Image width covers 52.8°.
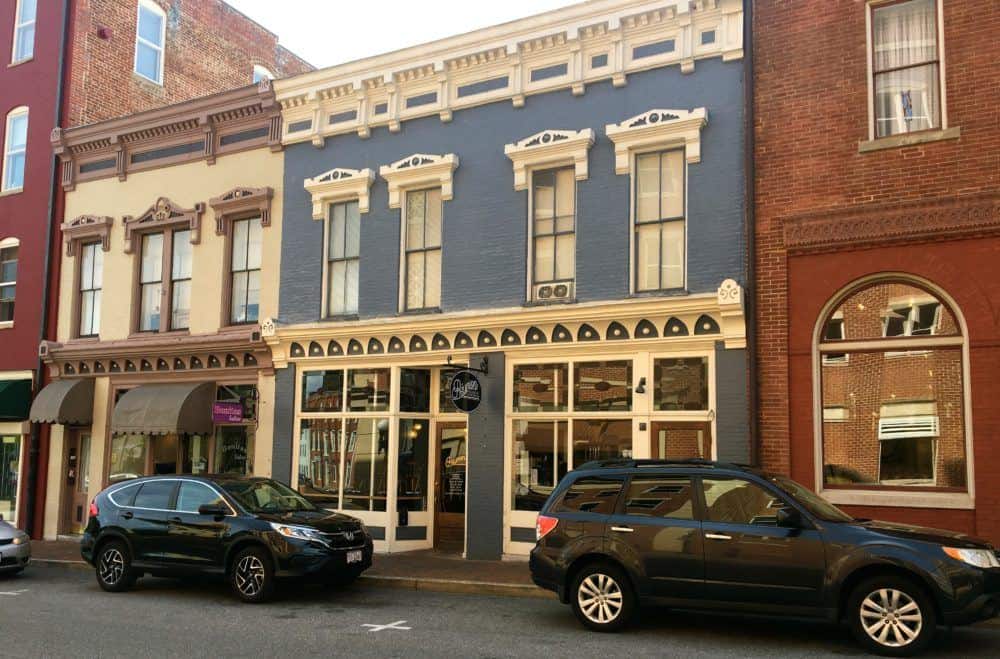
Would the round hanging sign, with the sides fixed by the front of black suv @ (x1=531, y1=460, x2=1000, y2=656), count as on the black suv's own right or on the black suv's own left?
on the black suv's own left

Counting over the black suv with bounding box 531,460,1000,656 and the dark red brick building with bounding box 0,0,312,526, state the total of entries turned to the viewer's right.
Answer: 1

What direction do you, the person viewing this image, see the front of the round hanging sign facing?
facing the viewer and to the right of the viewer

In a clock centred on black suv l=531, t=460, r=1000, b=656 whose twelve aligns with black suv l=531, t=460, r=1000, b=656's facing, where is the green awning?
The green awning is roughly at 7 o'clock from the black suv.

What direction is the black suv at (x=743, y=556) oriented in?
to the viewer's right

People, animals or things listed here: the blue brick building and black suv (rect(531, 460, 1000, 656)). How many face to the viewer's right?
1

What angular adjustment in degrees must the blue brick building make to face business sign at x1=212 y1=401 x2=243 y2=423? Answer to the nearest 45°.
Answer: approximately 90° to its right

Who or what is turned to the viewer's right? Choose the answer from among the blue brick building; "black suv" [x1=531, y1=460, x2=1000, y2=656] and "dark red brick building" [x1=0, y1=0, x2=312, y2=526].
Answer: the black suv

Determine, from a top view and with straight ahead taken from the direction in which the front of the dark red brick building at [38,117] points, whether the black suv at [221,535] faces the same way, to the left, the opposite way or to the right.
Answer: to the left

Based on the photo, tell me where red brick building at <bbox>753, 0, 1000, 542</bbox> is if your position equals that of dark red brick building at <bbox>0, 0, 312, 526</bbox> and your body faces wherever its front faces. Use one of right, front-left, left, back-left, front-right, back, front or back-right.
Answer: left

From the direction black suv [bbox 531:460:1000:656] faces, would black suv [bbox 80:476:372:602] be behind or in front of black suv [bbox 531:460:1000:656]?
behind

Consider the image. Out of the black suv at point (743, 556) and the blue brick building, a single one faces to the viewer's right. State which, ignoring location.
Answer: the black suv

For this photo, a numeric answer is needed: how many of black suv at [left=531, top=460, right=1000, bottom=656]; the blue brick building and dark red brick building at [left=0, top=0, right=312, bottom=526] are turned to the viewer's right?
1

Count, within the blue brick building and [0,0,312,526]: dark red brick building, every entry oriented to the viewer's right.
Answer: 0

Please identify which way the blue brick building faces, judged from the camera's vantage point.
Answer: facing the viewer and to the left of the viewer

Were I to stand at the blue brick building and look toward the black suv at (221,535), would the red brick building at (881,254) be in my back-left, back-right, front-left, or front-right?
back-left

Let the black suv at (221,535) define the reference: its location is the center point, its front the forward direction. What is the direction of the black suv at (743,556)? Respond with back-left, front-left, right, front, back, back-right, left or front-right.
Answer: front
